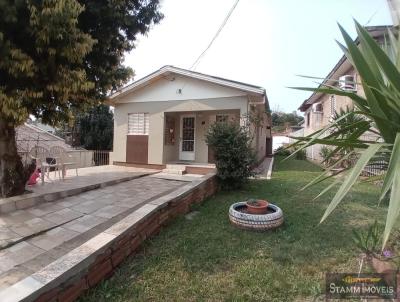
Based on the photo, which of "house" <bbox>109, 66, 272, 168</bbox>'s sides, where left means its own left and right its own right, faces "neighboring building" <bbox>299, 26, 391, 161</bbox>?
left

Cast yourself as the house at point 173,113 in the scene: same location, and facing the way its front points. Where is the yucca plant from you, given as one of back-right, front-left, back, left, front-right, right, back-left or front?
front

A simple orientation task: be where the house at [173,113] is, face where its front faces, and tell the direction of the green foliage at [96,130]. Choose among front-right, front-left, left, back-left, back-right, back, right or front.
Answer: back-right

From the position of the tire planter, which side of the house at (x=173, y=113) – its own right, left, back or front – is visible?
front

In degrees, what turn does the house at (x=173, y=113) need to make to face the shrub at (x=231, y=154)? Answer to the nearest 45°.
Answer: approximately 45° to its left

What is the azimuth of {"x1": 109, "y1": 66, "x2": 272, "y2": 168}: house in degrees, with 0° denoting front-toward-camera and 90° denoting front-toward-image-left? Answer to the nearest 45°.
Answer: approximately 0°

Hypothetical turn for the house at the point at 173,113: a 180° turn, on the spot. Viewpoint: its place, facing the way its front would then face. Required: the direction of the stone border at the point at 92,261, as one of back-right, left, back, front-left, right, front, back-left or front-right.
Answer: back

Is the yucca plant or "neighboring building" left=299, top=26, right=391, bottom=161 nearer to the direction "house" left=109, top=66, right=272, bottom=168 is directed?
the yucca plant

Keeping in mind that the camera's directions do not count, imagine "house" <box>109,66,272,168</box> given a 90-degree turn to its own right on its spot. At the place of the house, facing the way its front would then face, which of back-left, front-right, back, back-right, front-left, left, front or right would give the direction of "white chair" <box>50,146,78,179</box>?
front-left

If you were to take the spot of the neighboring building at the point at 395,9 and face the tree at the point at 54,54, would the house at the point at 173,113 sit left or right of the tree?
right
